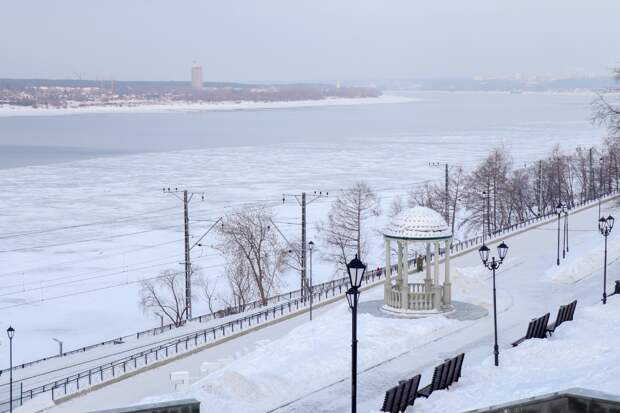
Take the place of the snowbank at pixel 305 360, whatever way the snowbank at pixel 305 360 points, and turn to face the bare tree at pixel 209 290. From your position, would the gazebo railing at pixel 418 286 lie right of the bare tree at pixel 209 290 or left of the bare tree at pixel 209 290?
right

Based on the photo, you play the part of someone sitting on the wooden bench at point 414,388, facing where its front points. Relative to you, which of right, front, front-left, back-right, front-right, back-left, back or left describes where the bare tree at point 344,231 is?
front-right

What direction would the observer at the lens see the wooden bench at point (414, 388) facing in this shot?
facing away from the viewer and to the left of the viewer

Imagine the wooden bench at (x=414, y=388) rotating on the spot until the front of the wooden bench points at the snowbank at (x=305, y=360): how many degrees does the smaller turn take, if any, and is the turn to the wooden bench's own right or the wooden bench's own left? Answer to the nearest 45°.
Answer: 0° — it already faces it

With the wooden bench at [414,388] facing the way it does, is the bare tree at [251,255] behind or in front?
in front

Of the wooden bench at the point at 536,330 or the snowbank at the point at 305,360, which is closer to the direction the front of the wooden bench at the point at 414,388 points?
the snowbank

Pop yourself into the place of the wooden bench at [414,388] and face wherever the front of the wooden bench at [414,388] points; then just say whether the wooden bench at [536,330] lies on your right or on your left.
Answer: on your right

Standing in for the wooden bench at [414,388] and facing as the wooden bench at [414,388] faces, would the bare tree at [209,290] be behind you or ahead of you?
ahead

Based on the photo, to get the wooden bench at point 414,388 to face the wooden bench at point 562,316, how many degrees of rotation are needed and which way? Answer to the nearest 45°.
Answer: approximately 90° to its right
